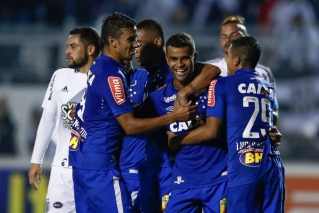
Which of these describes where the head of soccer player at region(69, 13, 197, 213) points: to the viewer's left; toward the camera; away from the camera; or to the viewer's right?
to the viewer's right

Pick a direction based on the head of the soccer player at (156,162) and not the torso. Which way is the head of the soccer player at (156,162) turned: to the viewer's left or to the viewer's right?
to the viewer's left

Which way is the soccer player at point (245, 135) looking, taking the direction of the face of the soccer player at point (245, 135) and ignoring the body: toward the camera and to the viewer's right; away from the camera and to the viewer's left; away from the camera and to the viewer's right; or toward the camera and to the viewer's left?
away from the camera and to the viewer's left

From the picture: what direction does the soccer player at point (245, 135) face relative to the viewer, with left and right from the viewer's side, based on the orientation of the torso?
facing away from the viewer and to the left of the viewer

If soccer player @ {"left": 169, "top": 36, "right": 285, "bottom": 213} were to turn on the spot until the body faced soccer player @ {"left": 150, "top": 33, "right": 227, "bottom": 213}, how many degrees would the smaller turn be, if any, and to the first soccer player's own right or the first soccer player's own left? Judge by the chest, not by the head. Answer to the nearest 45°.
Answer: approximately 45° to the first soccer player's own left

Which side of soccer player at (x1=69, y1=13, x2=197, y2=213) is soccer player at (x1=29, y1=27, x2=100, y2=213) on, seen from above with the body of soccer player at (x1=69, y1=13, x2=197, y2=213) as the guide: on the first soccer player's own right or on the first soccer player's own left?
on the first soccer player's own left

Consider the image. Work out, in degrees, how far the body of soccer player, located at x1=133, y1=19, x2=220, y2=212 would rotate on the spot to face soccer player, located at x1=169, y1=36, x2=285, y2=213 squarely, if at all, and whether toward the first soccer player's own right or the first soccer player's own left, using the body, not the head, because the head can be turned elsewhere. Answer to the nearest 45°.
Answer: approximately 135° to the first soccer player's own left
